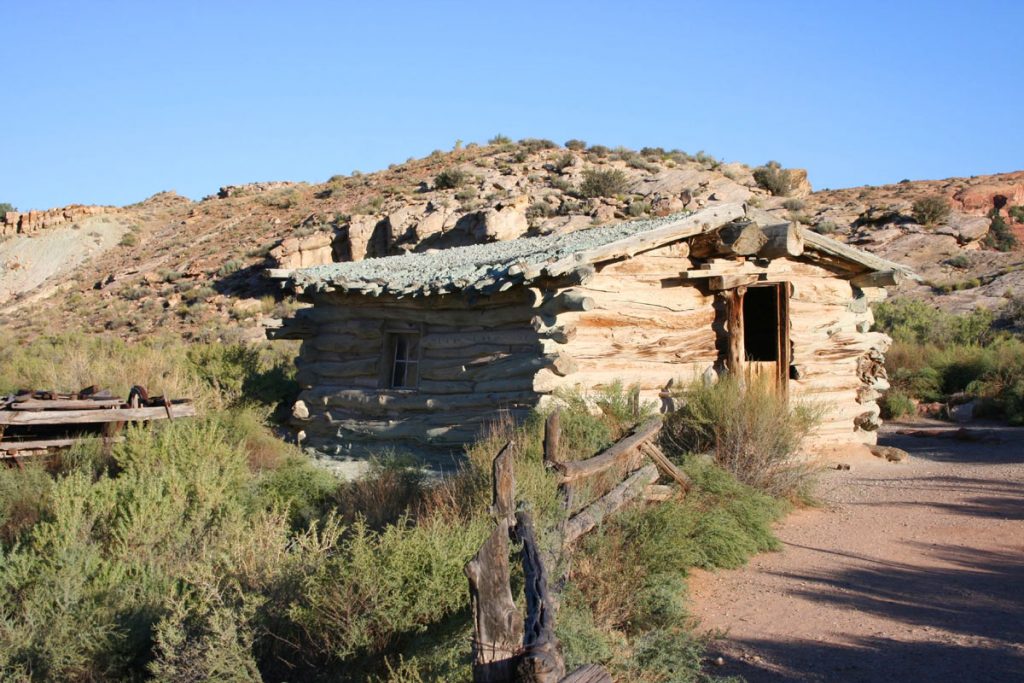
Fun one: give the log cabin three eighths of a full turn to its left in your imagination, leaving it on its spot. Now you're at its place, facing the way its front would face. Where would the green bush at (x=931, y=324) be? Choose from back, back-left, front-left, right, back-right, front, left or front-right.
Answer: front-right

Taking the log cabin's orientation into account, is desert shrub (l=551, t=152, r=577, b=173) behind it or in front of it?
behind

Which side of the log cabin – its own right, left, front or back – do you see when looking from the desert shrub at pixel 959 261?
left

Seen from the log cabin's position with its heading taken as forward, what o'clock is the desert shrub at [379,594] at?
The desert shrub is roughly at 2 o'clock from the log cabin.

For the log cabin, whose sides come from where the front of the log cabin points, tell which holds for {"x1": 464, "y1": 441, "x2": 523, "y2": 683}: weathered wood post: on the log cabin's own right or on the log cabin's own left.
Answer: on the log cabin's own right

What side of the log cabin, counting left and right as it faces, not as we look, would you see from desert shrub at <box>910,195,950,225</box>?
left

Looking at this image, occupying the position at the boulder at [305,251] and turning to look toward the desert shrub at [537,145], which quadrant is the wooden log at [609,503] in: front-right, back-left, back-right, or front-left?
back-right

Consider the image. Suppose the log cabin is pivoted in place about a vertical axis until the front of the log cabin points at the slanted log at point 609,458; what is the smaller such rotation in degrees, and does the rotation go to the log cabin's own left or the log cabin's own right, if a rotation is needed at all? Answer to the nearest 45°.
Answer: approximately 45° to the log cabin's own right

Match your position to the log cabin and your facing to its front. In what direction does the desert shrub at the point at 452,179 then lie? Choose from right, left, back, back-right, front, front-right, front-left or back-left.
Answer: back-left

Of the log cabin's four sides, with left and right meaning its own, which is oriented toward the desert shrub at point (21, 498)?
right

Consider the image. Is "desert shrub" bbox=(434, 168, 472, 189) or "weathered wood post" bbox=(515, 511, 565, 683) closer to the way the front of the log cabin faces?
the weathered wood post

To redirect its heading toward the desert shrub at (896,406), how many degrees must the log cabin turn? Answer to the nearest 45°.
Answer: approximately 90° to its left

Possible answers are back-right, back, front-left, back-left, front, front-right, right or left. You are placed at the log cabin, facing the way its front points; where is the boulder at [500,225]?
back-left

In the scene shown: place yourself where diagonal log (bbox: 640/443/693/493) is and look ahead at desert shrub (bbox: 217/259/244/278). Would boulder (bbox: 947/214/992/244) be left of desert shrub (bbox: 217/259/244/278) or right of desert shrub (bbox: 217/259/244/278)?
right

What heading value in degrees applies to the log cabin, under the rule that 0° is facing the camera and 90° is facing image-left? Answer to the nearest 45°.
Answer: approximately 315°
